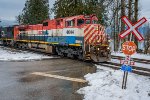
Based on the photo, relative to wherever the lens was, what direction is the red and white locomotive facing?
facing the viewer and to the right of the viewer
